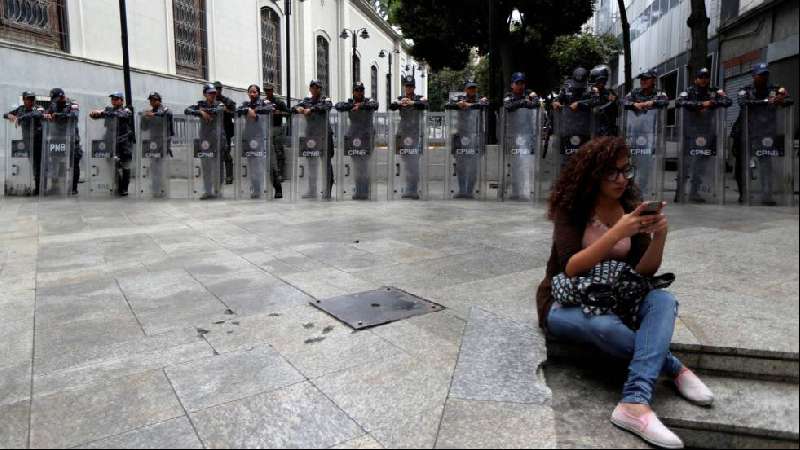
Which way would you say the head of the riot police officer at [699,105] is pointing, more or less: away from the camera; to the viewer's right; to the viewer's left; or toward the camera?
toward the camera

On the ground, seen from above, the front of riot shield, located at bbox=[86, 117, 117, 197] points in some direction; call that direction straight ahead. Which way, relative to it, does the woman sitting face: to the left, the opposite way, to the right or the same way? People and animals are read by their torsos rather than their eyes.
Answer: the same way

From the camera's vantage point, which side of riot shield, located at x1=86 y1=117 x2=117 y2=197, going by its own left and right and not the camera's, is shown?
front

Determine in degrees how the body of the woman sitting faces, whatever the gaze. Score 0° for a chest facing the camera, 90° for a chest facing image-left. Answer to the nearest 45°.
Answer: approximately 315°

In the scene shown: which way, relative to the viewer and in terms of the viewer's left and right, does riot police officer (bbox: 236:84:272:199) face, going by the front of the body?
facing the viewer

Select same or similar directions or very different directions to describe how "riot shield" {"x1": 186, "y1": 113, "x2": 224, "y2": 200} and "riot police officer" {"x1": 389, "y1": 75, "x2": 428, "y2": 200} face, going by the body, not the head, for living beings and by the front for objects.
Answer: same or similar directions

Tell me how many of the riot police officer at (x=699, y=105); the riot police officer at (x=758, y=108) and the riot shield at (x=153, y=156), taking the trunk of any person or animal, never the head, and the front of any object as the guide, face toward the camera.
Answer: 3

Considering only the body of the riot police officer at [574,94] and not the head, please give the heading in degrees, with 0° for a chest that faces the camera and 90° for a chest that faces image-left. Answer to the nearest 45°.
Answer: approximately 45°

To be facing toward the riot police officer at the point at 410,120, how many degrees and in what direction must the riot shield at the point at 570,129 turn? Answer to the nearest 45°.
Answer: approximately 90° to its right

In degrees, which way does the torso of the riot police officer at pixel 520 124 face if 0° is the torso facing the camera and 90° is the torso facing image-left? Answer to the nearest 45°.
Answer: approximately 0°

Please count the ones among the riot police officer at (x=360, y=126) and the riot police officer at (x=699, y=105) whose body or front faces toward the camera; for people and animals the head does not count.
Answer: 2

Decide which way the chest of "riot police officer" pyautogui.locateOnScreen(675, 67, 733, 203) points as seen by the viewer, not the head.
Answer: toward the camera

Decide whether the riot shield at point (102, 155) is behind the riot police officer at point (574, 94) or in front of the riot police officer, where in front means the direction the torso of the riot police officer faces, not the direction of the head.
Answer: in front

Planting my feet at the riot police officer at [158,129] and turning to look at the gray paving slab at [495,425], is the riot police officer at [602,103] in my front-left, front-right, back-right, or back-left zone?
front-left

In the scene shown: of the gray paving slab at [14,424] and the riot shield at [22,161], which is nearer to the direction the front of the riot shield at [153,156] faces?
the gray paving slab

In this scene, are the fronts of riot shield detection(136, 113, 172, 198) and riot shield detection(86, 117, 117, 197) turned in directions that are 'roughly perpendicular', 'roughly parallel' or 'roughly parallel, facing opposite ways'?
roughly parallel

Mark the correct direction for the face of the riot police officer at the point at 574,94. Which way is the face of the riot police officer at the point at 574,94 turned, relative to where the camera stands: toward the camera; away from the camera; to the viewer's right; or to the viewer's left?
toward the camera

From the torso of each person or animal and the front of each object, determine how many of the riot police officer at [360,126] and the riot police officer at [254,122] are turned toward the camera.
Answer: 2

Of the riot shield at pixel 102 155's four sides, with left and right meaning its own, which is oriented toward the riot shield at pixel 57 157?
right

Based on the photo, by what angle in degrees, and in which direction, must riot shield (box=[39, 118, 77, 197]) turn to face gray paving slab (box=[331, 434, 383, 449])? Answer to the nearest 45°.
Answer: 0° — it already faces it
